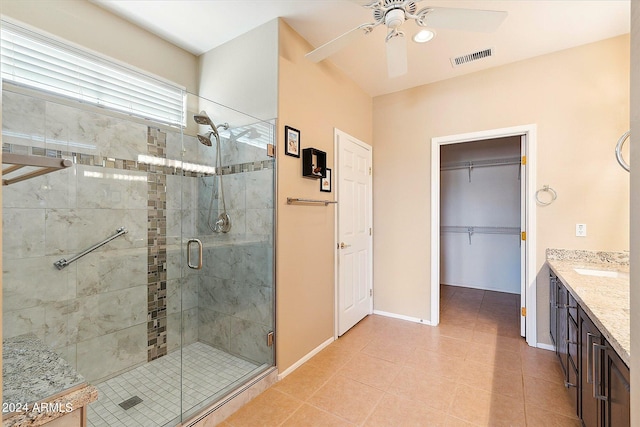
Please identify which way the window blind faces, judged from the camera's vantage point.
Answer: facing the viewer and to the right of the viewer

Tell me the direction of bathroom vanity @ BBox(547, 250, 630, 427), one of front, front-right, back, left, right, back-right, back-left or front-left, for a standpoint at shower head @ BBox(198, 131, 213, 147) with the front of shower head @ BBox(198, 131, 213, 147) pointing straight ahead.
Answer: left

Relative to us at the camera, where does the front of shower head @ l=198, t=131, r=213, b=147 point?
facing the viewer and to the left of the viewer

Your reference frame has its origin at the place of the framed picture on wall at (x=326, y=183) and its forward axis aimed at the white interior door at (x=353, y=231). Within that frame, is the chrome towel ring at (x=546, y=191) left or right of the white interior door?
right

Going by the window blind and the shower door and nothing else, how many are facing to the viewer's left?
0

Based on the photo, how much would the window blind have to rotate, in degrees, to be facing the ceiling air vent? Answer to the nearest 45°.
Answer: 0° — it already faces it

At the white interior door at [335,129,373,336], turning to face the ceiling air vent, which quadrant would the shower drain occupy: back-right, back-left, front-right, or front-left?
back-right

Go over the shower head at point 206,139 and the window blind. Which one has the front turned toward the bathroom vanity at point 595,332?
the window blind

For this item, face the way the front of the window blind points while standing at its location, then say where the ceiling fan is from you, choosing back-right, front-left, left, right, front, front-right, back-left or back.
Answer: front

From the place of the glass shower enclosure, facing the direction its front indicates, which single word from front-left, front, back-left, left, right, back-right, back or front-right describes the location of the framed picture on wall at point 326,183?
front-left

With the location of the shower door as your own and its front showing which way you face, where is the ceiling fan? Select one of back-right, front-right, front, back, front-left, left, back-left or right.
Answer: front

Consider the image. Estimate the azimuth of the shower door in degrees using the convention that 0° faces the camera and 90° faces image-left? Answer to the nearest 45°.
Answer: approximately 315°
